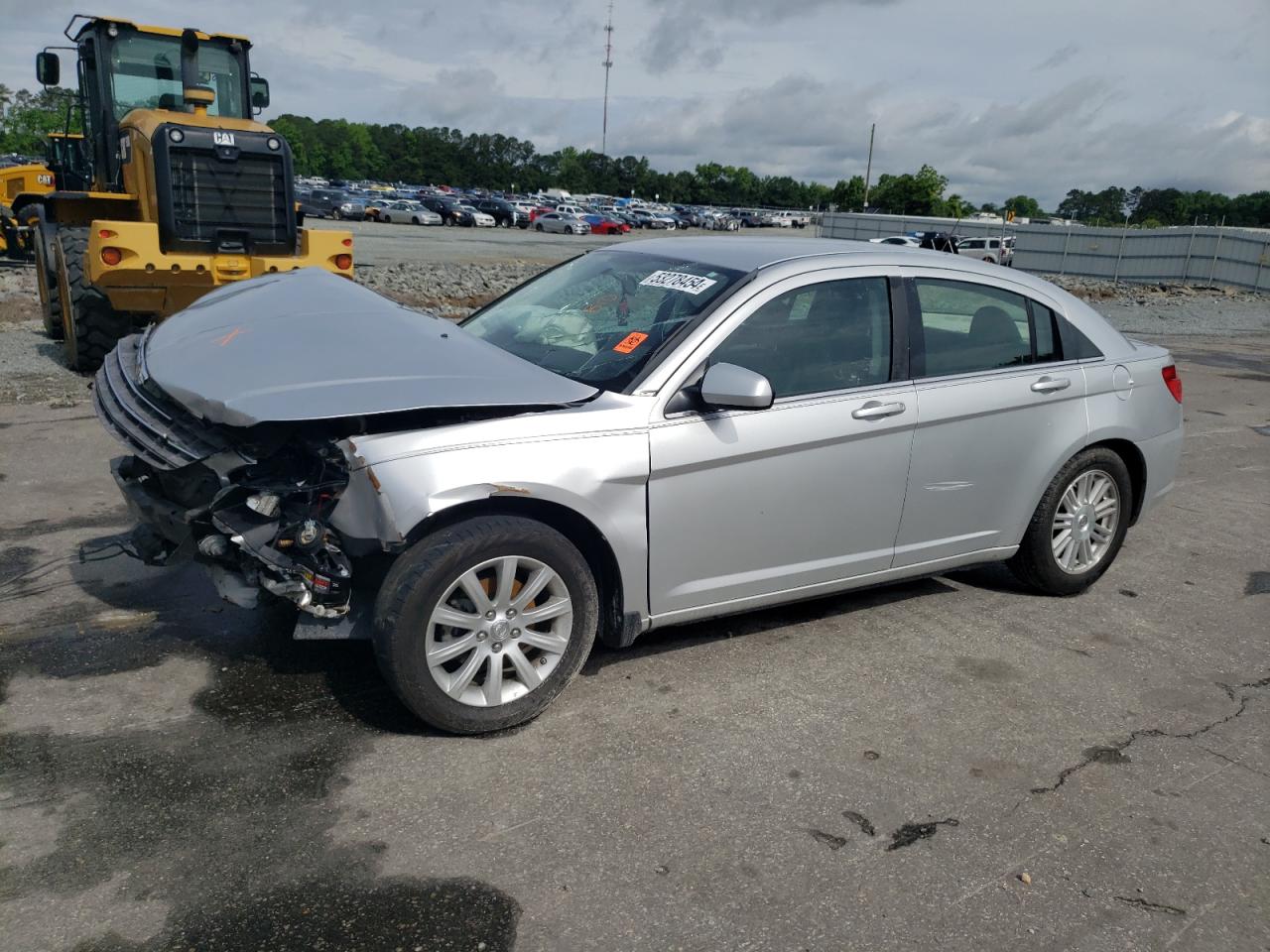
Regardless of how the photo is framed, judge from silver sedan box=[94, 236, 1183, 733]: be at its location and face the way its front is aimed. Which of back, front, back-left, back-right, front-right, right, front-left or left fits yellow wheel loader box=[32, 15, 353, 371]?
right

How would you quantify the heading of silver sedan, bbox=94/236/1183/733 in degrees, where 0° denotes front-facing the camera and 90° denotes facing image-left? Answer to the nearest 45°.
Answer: approximately 45°

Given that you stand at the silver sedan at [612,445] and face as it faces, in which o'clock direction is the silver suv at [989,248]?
The silver suv is roughly at 5 o'clock from the silver sedan.

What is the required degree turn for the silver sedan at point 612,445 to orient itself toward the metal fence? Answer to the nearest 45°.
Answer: approximately 180°
